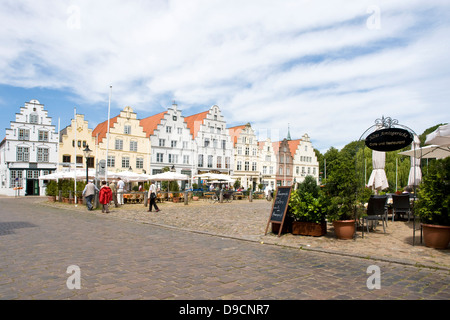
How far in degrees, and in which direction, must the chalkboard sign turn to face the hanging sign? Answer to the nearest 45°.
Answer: approximately 135° to its left

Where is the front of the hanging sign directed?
toward the camera

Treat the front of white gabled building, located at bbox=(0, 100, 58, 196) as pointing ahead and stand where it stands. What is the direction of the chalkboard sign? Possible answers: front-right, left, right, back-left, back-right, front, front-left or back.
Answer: front

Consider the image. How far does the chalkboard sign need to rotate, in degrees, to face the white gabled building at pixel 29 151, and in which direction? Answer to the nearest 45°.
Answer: approximately 90° to its right

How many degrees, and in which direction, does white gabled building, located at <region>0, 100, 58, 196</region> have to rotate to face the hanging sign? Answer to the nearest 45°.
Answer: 0° — it already faces it

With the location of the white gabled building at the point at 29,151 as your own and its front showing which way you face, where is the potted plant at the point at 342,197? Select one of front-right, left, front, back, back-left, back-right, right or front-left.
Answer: front

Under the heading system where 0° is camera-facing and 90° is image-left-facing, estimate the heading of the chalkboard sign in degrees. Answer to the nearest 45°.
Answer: approximately 45°

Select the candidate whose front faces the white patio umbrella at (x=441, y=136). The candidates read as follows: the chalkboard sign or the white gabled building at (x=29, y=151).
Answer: the white gabled building

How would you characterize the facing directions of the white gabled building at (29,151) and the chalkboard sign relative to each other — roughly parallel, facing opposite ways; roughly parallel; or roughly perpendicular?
roughly perpendicular

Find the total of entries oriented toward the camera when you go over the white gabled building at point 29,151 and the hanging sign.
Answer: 2

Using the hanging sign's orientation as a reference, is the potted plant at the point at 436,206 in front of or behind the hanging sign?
in front

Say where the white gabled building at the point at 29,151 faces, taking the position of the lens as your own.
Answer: facing the viewer

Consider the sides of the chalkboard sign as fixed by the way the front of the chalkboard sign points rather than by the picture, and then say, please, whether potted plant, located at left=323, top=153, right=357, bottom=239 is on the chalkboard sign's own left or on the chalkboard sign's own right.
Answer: on the chalkboard sign's own left

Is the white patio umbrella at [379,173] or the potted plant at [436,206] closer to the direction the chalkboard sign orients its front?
the potted plant
